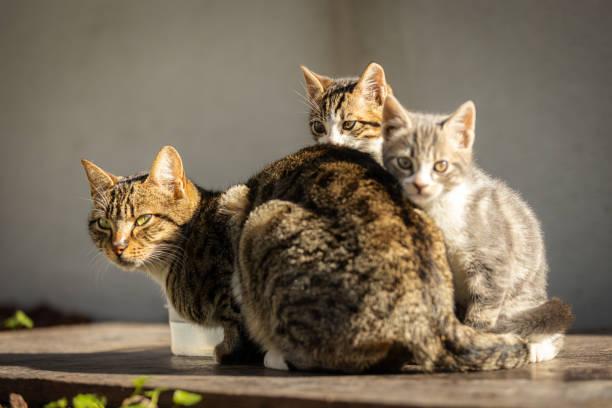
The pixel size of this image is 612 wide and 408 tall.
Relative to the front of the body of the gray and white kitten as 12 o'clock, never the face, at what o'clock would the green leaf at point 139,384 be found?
The green leaf is roughly at 1 o'clock from the gray and white kitten.

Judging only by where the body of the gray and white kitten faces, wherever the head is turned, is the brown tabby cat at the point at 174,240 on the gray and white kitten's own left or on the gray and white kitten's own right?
on the gray and white kitten's own right

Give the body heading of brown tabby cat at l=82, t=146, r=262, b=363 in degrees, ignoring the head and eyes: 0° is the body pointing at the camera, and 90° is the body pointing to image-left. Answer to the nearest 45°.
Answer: approximately 45°

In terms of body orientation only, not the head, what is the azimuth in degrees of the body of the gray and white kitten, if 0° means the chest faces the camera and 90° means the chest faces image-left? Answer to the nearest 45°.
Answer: approximately 45°
